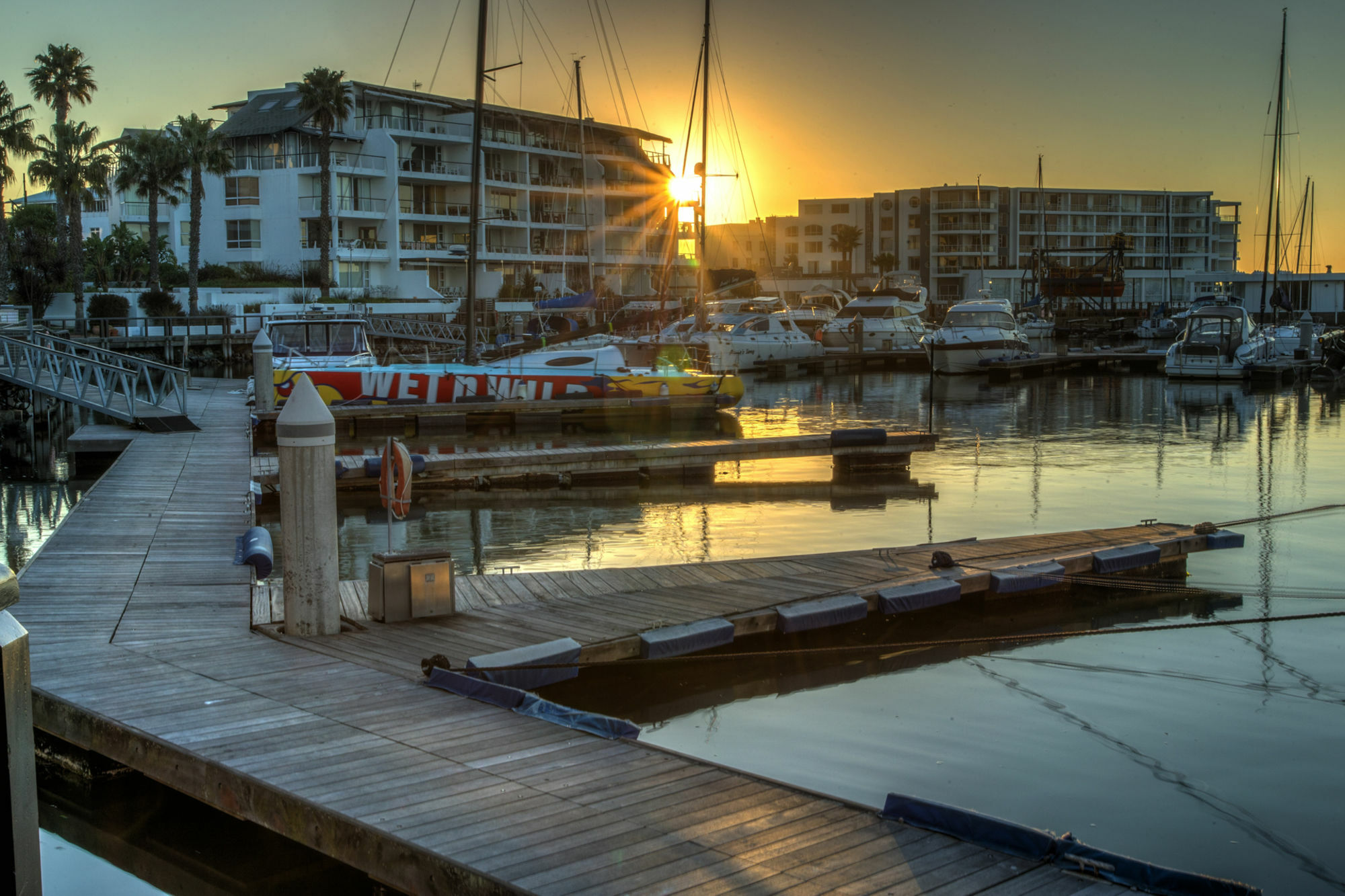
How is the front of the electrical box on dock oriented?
toward the camera

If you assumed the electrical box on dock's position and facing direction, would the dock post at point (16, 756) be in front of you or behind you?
in front

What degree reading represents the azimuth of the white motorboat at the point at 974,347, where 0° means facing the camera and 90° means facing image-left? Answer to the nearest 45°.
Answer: approximately 45°

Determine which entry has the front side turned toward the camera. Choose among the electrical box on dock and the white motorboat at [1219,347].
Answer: the electrical box on dock

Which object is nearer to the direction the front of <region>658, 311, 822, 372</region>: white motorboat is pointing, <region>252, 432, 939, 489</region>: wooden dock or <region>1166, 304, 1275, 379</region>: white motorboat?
the wooden dock

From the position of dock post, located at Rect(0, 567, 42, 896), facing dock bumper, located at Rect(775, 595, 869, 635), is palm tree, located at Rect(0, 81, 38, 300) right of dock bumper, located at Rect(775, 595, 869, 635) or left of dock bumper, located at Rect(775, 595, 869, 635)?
left

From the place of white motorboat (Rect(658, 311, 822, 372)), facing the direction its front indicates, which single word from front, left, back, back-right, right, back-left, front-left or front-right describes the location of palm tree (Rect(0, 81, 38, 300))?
front-right

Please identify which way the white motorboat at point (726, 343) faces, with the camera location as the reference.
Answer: facing the viewer and to the left of the viewer

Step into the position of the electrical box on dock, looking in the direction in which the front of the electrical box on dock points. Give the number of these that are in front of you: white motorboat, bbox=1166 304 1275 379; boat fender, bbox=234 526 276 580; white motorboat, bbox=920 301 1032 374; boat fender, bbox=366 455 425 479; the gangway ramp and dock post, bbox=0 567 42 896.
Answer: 1

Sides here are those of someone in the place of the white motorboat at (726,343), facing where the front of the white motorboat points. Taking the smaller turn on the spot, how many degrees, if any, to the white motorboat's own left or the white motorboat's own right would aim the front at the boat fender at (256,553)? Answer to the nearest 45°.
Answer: approximately 45° to the white motorboat's own left
